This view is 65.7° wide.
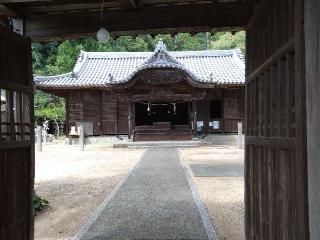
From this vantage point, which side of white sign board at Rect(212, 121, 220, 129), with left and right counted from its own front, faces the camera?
front

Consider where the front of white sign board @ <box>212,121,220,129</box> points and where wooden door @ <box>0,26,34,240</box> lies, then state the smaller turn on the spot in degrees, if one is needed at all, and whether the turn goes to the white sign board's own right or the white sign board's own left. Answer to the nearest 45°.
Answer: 0° — it already faces it

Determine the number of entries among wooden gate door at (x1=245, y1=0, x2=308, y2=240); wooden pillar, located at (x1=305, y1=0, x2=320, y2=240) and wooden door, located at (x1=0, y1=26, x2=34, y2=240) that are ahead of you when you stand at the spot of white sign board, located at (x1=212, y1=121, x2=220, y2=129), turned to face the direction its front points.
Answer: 3

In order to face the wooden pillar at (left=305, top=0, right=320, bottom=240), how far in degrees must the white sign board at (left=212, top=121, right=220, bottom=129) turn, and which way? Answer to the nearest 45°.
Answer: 0° — it already faces it

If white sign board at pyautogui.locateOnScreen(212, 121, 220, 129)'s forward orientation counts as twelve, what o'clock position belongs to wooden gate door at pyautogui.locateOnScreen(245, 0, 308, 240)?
The wooden gate door is roughly at 12 o'clock from the white sign board.
